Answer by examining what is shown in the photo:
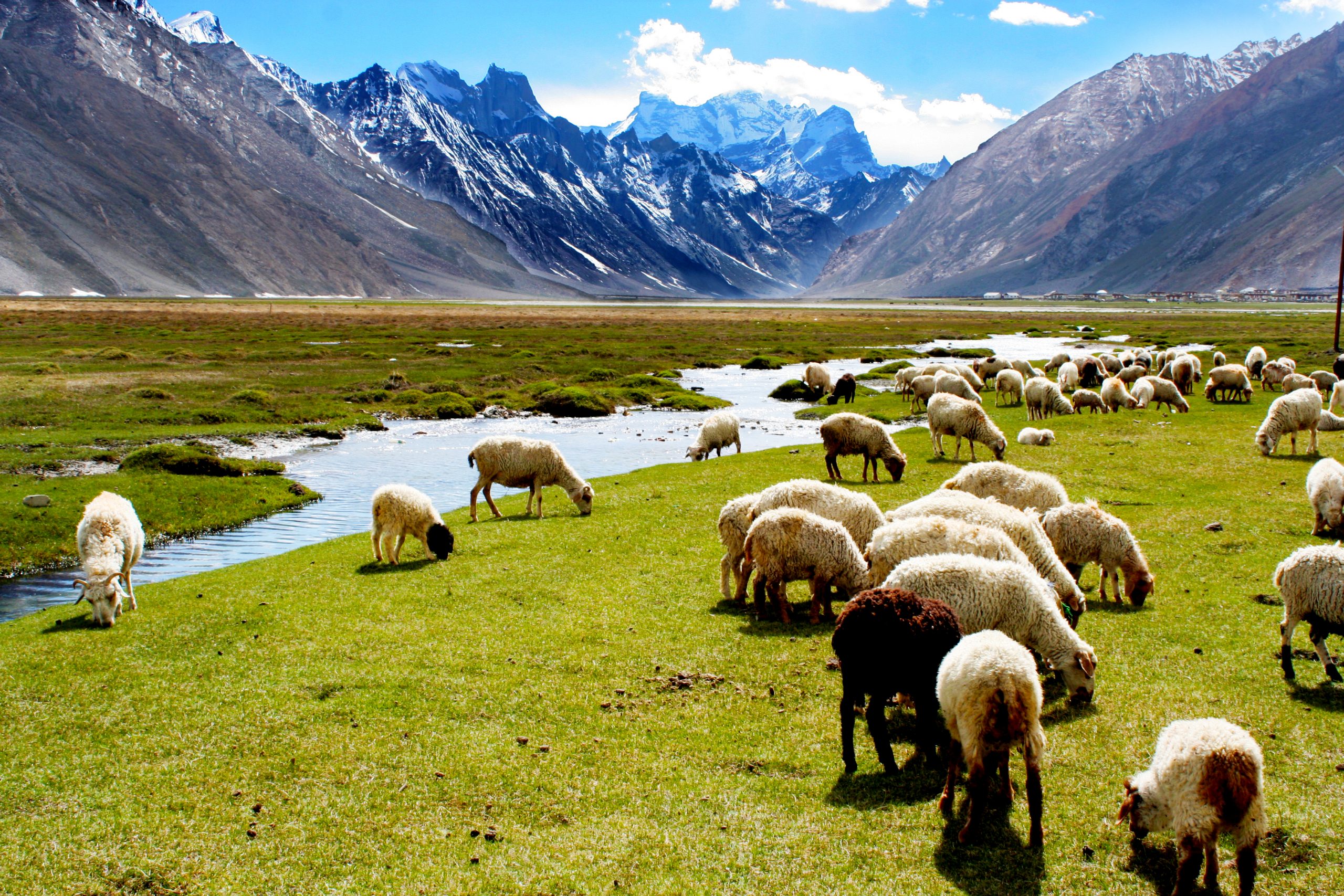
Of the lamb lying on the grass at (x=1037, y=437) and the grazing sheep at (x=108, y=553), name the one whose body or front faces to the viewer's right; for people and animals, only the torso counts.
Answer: the lamb lying on the grass at (x=1037, y=437)

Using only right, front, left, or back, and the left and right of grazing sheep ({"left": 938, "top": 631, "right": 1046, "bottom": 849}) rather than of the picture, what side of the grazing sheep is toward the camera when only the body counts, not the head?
back

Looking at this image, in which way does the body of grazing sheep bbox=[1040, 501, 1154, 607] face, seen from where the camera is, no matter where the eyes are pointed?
to the viewer's right

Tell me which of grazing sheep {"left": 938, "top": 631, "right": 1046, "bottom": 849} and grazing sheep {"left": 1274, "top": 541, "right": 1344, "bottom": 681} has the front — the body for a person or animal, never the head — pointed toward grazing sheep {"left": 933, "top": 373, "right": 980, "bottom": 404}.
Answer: grazing sheep {"left": 938, "top": 631, "right": 1046, "bottom": 849}

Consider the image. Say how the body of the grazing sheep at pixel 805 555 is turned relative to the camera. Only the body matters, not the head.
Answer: to the viewer's right

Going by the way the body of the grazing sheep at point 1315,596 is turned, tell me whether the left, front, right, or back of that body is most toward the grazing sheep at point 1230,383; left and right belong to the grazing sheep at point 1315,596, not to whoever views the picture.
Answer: left

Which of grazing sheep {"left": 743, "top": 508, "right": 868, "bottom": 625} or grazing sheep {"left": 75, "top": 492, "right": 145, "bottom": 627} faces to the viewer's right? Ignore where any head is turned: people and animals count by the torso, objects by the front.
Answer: grazing sheep {"left": 743, "top": 508, "right": 868, "bottom": 625}

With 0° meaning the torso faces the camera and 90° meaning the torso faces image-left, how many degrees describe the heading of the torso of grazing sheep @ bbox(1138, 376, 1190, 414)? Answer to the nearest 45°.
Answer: approximately 270°

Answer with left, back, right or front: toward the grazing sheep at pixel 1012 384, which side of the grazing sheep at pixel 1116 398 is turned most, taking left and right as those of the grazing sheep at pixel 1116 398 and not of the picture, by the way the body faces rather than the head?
back

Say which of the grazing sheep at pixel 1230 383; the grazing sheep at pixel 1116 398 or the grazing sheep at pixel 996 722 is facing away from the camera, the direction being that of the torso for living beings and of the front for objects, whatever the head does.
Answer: the grazing sheep at pixel 996 722

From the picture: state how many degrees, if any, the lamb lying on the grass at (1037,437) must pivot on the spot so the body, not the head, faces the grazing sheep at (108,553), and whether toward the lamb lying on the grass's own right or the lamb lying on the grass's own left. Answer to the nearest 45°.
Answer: approximately 135° to the lamb lying on the grass's own right

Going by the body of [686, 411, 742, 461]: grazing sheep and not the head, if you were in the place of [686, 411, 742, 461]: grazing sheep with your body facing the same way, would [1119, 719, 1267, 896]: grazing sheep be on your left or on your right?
on your left

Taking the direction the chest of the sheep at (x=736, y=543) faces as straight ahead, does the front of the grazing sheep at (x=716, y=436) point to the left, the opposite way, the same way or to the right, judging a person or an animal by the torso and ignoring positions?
the opposite way
